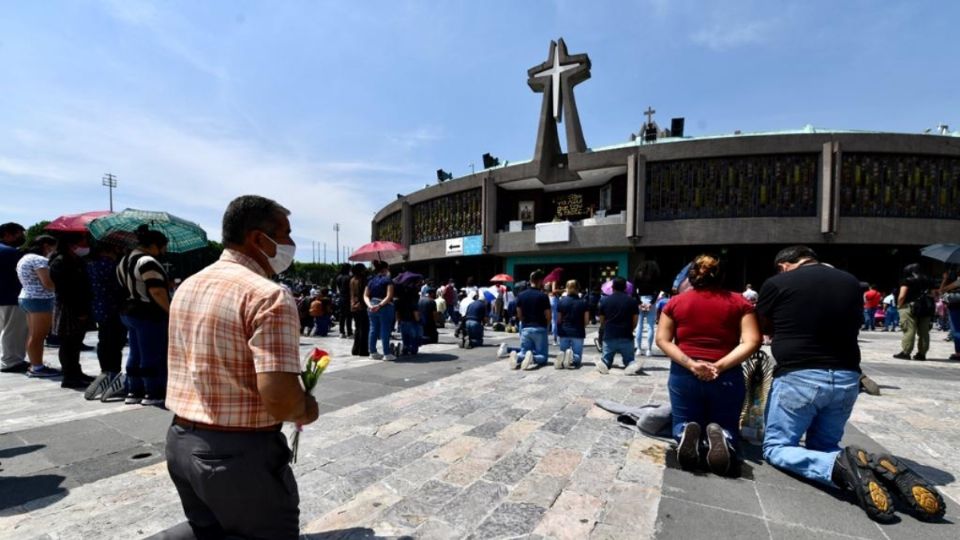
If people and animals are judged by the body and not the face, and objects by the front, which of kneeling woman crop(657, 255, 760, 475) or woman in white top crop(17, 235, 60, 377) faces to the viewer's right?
the woman in white top

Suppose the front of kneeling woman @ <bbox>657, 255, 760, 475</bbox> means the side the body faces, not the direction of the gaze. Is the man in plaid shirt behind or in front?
behind

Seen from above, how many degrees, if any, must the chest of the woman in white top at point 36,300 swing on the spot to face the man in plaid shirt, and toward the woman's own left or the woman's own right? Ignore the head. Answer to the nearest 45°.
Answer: approximately 90° to the woman's own right

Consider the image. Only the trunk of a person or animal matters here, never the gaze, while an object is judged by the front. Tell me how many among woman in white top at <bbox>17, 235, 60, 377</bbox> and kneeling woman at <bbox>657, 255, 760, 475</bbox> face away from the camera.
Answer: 1

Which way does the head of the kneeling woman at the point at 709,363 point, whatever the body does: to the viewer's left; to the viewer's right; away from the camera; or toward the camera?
away from the camera

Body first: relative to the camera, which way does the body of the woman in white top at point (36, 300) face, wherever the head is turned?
to the viewer's right

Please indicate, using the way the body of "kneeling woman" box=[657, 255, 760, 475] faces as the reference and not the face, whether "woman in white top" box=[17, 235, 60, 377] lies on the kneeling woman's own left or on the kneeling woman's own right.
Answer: on the kneeling woman's own left

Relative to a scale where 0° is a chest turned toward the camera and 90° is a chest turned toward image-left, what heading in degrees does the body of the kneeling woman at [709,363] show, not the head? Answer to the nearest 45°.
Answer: approximately 180°
